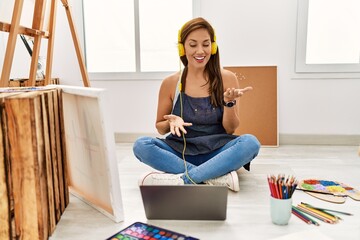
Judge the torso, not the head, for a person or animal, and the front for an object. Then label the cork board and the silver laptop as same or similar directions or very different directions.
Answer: very different directions

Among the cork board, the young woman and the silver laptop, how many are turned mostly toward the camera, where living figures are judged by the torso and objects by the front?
2

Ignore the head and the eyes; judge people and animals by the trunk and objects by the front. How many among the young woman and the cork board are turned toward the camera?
2

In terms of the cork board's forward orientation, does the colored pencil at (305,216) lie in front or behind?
in front

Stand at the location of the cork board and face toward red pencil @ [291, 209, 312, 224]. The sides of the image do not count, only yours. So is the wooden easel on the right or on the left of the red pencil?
right

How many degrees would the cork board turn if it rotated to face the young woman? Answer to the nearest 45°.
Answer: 0° — it already faces them

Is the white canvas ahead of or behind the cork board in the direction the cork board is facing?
ahead

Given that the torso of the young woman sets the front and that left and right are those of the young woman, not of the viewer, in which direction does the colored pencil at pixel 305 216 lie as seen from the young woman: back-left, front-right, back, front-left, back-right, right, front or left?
front-left

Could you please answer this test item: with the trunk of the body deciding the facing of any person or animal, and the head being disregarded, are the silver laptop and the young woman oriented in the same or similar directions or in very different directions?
very different directions

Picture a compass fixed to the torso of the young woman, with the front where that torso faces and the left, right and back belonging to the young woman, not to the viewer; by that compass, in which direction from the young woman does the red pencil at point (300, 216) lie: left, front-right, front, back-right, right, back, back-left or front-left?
front-left

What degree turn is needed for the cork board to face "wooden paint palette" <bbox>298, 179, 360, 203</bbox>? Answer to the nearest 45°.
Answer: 0° — it already faces it

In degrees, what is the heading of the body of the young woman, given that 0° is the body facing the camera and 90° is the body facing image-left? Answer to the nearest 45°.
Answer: approximately 0°

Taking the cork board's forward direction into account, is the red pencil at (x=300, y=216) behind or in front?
in front
